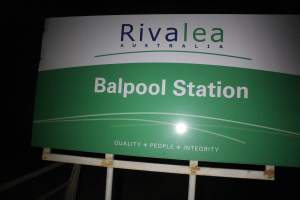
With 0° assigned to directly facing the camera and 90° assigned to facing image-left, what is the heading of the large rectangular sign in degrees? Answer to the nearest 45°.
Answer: approximately 0°
